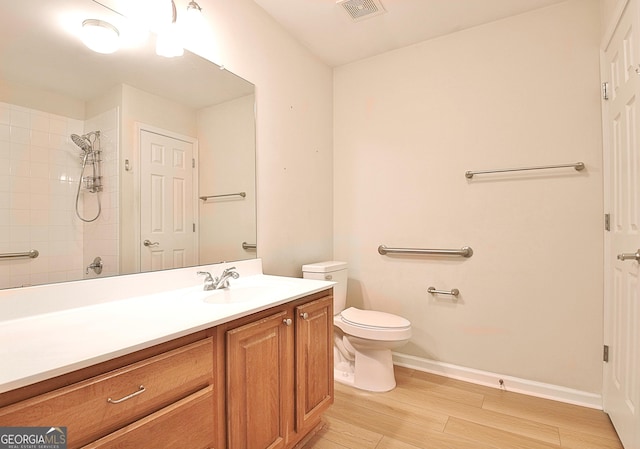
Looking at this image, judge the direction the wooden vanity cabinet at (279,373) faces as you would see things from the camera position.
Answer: facing the viewer and to the right of the viewer

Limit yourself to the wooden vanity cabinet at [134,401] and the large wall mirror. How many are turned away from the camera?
0

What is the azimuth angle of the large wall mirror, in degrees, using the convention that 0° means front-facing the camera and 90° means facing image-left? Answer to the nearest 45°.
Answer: approximately 315°

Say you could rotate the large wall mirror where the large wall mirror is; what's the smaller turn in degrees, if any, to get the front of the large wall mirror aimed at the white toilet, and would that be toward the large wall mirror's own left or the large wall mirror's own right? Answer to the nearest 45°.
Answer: approximately 45° to the large wall mirror's own left

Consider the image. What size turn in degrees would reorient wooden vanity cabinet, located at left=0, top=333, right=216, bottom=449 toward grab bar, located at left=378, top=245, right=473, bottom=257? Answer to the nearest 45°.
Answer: approximately 45° to its left

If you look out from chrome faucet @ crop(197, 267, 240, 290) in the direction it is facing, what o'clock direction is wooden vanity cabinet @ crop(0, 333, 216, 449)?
The wooden vanity cabinet is roughly at 2 o'clock from the chrome faucet.

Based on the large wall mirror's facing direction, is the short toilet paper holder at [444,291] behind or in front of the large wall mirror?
in front
